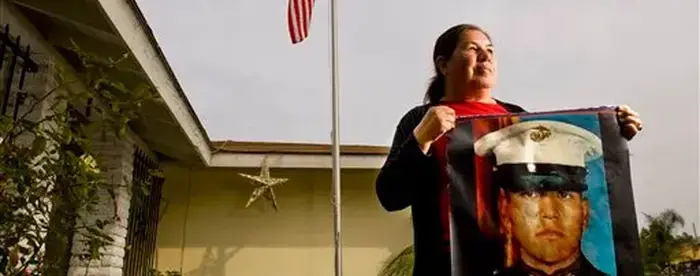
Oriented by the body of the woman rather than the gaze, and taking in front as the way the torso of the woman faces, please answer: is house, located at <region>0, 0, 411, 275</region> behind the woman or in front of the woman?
behind

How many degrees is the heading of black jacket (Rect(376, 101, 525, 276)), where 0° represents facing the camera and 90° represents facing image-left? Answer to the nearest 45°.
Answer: approximately 0°

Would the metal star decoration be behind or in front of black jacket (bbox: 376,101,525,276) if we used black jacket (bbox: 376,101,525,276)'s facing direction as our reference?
behind

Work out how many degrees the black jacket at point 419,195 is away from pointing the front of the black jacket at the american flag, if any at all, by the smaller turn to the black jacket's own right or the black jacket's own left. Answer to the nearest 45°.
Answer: approximately 180°

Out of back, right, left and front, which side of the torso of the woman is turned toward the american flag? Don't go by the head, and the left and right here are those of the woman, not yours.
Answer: back

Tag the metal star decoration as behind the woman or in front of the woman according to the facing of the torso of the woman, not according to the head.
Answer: behind

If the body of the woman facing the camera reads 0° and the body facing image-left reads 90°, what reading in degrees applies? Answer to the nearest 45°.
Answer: approximately 315°
